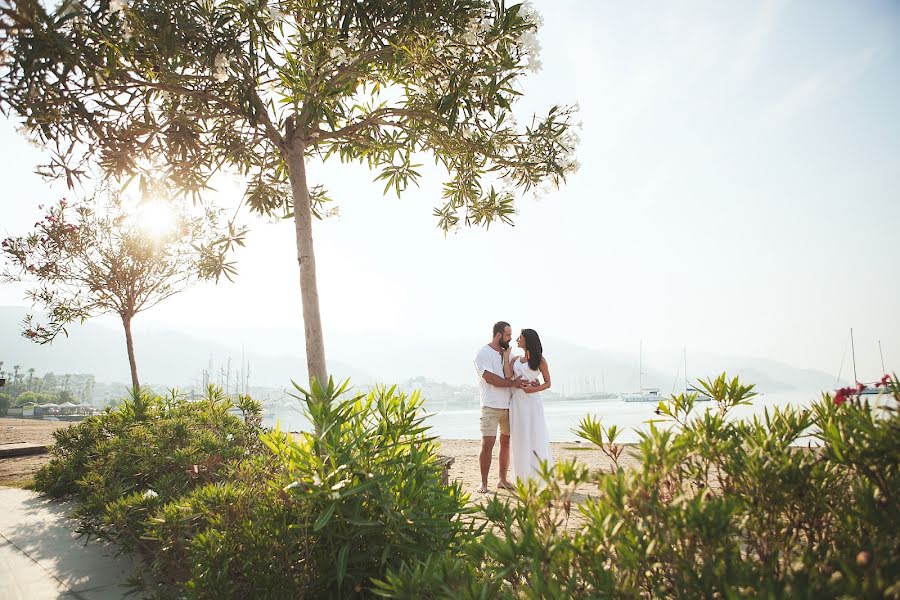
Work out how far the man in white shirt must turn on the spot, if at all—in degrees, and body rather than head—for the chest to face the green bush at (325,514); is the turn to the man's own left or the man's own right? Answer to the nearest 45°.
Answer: approximately 45° to the man's own right

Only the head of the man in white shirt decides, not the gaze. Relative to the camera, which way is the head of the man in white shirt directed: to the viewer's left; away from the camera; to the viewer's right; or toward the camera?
to the viewer's right

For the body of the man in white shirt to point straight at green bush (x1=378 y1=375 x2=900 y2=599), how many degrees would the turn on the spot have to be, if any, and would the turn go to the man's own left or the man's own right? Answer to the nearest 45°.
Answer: approximately 45° to the man's own right

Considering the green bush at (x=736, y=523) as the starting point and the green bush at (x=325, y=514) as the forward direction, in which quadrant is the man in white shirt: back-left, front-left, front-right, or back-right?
front-right

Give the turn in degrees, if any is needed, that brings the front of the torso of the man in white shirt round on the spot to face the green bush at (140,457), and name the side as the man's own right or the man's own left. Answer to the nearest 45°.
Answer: approximately 90° to the man's own right

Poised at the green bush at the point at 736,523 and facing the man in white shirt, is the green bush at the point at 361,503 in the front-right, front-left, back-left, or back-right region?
front-left

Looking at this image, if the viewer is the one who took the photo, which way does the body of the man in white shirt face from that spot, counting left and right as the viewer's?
facing the viewer and to the right of the viewer

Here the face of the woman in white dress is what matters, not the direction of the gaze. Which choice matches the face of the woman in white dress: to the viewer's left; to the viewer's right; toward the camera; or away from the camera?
to the viewer's left

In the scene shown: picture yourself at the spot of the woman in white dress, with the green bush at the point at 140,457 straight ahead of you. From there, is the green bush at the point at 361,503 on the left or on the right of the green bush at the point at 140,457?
left
